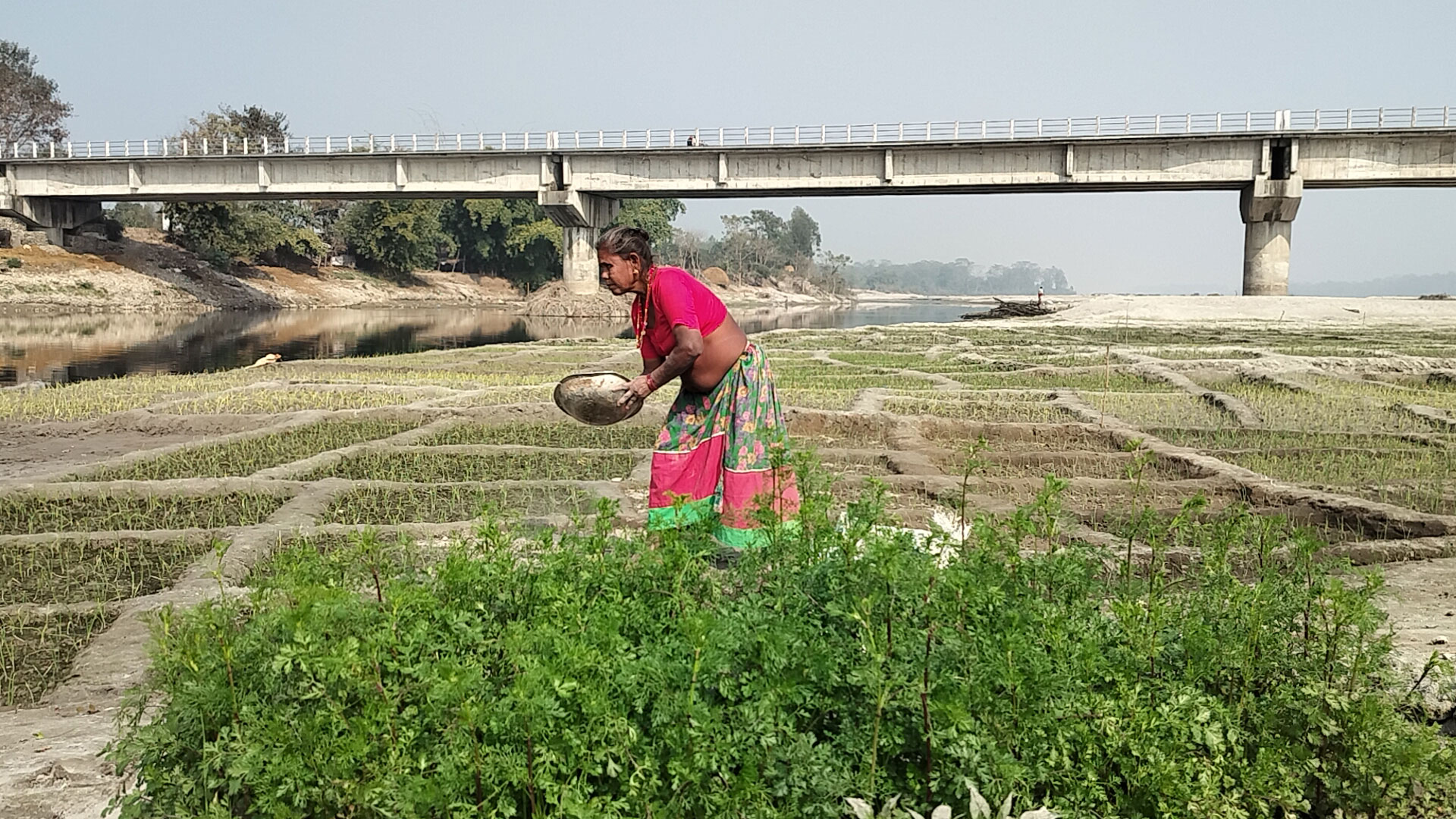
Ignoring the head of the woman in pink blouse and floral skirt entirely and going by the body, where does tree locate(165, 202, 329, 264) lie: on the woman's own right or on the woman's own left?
on the woman's own right

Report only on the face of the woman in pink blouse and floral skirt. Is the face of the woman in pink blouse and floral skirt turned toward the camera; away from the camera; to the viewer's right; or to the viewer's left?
to the viewer's left

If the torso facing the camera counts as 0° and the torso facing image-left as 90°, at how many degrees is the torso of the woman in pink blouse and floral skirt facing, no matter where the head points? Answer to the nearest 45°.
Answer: approximately 90°

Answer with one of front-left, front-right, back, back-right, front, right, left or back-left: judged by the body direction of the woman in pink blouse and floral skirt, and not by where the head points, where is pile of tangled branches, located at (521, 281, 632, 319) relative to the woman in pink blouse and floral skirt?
right
